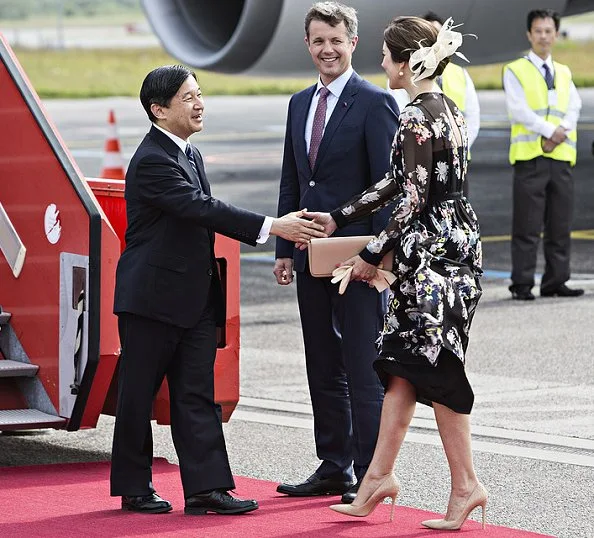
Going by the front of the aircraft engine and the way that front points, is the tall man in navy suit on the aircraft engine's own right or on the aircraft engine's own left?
on the aircraft engine's own left

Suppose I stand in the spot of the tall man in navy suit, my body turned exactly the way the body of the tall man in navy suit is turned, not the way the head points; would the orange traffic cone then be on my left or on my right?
on my right

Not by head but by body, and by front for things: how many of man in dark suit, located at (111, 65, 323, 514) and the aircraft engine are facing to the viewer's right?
1

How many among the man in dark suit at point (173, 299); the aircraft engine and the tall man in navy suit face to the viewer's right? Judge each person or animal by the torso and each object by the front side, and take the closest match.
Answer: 1

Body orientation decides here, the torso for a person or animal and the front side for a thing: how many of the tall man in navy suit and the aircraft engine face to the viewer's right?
0

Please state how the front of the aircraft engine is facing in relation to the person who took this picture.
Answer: facing the viewer and to the left of the viewer

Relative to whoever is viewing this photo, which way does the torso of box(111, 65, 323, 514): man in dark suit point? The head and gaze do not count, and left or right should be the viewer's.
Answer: facing to the right of the viewer

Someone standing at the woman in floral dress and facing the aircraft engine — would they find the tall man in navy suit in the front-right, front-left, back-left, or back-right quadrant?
front-left

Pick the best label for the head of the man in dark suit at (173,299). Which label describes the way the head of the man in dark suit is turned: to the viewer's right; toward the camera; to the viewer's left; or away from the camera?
to the viewer's right

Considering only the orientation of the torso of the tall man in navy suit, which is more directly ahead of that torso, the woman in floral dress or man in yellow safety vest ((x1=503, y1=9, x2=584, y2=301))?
the woman in floral dress

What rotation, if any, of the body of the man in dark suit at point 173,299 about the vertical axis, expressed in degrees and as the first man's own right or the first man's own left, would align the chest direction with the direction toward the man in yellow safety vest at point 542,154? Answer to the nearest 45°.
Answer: approximately 45° to the first man's own left

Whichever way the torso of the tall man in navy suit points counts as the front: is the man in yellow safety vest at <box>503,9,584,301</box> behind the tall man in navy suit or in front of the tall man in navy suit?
behind

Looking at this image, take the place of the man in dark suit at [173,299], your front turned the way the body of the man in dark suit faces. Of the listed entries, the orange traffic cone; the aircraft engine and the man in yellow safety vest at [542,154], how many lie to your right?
0

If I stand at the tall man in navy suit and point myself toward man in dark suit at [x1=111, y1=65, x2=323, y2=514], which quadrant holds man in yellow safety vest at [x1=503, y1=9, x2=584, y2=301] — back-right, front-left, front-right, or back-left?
back-right

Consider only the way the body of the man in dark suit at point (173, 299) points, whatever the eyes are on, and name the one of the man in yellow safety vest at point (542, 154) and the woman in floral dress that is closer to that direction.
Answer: the woman in floral dress

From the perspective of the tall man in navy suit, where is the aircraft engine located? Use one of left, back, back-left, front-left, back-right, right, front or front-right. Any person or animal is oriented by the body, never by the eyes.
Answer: back-right

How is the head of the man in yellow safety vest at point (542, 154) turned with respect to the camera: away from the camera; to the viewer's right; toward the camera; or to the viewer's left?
toward the camera

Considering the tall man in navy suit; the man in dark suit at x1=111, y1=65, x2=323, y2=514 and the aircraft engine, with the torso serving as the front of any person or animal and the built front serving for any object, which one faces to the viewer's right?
the man in dark suit
